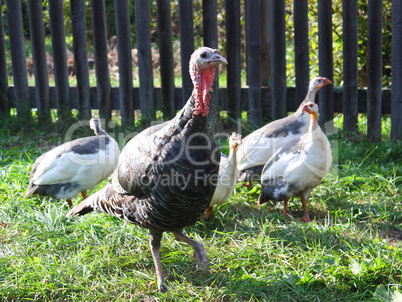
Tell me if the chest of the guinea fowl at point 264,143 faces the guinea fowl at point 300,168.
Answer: no

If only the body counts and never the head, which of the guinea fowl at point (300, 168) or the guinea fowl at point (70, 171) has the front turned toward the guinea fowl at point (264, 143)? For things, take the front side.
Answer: the guinea fowl at point (70, 171)

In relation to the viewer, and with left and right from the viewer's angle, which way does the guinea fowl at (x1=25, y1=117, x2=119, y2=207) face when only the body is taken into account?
facing to the right of the viewer

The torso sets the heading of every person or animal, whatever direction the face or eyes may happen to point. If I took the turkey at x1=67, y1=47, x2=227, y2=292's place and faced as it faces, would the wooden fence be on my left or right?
on my left

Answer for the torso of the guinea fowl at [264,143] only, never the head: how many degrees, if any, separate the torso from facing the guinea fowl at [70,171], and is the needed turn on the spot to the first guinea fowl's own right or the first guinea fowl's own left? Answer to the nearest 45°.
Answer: approximately 180°

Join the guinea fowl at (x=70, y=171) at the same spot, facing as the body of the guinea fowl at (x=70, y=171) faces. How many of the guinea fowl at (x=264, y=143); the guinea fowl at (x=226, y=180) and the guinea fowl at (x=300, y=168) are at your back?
0

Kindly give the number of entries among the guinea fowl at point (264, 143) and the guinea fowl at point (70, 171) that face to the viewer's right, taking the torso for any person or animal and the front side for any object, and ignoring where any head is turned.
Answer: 2

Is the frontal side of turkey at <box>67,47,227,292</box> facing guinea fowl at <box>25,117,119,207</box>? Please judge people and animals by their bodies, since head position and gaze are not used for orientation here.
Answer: no

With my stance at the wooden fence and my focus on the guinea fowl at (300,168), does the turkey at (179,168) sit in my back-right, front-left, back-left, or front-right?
front-right

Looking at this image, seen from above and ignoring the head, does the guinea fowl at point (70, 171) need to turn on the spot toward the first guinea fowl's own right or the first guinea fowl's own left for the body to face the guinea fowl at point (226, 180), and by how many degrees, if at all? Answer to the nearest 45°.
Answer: approximately 45° to the first guinea fowl's own right

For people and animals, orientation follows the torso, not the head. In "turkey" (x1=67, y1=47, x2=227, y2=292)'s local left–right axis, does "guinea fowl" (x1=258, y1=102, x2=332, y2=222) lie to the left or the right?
on its left

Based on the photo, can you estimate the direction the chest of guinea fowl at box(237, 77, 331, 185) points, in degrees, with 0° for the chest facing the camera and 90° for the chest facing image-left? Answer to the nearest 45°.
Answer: approximately 270°

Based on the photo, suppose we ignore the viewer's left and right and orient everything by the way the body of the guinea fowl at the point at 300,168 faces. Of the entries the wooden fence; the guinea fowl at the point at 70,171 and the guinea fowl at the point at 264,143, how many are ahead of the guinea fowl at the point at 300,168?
0

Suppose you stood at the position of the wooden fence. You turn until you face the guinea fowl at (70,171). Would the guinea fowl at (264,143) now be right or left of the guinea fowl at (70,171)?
left
